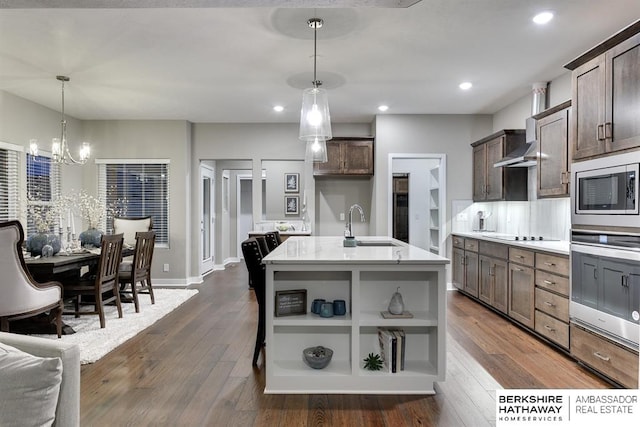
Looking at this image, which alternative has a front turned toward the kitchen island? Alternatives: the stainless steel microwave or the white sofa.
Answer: the stainless steel microwave

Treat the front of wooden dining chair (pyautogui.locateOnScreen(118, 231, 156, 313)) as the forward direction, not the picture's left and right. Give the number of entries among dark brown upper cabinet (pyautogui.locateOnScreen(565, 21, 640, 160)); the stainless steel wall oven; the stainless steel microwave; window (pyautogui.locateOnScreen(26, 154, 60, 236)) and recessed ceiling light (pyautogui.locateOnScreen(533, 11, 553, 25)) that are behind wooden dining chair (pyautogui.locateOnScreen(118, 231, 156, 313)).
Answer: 4

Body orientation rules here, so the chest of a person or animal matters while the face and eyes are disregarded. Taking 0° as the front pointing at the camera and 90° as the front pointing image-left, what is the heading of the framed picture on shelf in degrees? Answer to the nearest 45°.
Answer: approximately 0°

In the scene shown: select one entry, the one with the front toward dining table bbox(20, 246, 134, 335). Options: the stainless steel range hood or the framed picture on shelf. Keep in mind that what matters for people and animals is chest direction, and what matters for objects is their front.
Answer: the stainless steel range hood
